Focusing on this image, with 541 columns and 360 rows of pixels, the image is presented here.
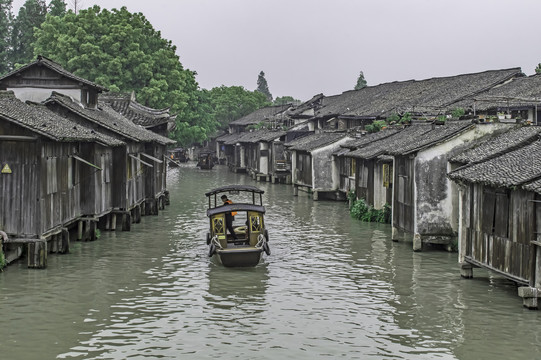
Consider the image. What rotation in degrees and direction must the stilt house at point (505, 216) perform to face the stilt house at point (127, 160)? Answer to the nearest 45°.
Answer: approximately 90° to its right

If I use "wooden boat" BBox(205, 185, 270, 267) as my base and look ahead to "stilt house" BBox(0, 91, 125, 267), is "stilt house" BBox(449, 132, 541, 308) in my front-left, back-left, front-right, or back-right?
back-left

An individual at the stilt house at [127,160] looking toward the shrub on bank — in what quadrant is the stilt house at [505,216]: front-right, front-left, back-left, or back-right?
front-right

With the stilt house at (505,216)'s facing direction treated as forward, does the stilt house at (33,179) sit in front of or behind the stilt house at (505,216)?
in front

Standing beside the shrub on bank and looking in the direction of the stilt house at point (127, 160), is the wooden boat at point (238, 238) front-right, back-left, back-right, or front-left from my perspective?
front-left

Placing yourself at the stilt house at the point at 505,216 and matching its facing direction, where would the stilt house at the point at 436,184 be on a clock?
the stilt house at the point at 436,184 is roughly at 4 o'clock from the stilt house at the point at 505,216.

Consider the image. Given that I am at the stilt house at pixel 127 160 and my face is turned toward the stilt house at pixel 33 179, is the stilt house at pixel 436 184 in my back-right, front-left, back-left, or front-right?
front-left

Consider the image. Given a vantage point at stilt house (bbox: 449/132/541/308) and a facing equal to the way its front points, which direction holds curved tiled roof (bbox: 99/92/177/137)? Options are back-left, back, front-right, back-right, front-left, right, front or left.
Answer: right

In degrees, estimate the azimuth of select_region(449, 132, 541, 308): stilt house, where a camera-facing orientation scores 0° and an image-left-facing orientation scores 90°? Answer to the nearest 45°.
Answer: approximately 45°

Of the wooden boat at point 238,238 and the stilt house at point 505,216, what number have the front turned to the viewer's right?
0
